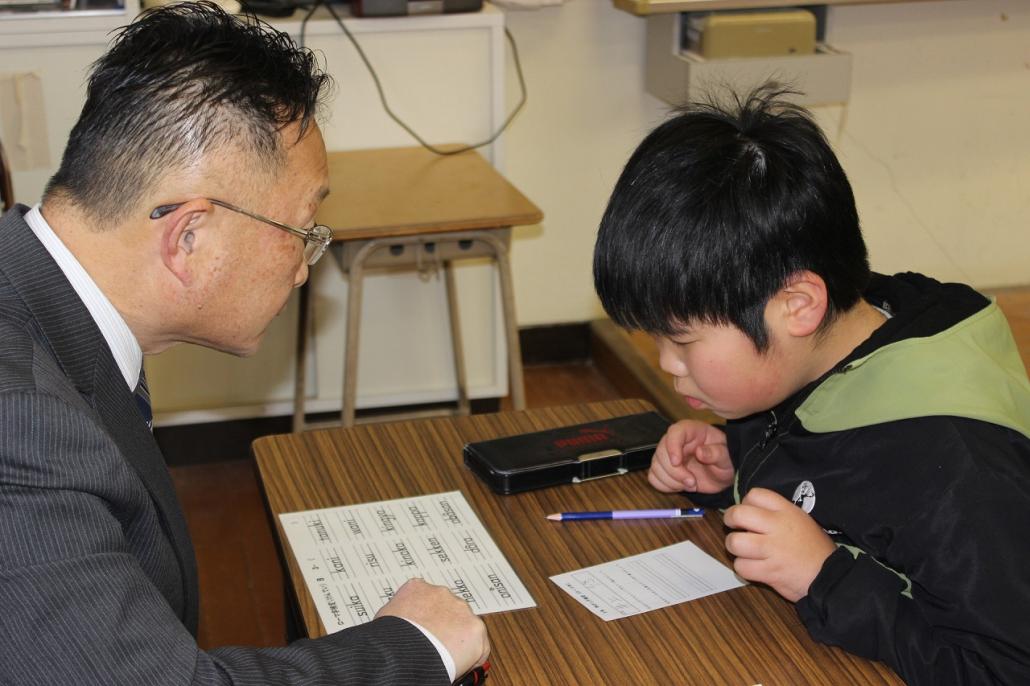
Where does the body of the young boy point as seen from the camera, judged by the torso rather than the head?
to the viewer's left

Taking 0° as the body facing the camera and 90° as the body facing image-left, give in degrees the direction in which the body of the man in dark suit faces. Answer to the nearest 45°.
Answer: approximately 270°

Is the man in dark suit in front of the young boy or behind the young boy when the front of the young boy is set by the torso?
in front

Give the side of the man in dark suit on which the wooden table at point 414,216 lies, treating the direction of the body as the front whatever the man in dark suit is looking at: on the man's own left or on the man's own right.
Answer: on the man's own left

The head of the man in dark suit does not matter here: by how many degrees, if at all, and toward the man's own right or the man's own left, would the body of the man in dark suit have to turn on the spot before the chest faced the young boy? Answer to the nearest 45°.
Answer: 0° — they already face them

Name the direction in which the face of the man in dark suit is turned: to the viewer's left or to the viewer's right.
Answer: to the viewer's right

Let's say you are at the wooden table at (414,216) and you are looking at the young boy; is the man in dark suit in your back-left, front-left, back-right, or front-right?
front-right

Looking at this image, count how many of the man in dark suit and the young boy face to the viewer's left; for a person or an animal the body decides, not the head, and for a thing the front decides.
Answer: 1

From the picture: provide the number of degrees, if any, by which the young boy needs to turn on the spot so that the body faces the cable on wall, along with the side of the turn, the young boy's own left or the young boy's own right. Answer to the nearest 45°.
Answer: approximately 45° to the young boy's own right

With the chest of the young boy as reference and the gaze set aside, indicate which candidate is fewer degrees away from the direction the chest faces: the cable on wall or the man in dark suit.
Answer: the man in dark suit
